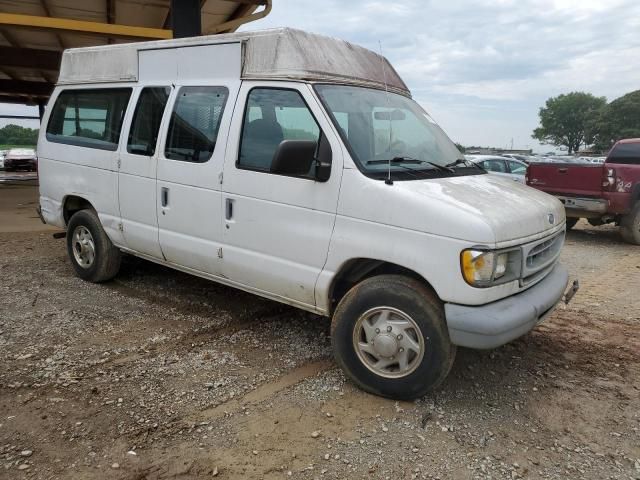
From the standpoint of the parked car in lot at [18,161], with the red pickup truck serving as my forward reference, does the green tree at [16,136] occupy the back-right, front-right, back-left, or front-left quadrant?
back-left

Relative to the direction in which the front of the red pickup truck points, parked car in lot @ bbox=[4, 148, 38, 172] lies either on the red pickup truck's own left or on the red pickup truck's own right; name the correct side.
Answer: on the red pickup truck's own left

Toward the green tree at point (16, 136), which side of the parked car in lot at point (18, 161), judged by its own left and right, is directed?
back

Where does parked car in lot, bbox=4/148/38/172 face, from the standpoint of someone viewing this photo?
facing the viewer

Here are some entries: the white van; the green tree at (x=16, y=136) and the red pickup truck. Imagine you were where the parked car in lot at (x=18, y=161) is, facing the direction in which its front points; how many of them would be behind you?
1

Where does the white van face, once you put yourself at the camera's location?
facing the viewer and to the right of the viewer

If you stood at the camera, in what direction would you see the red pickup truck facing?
facing away from the viewer and to the right of the viewer

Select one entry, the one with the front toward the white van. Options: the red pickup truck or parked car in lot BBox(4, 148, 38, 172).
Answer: the parked car in lot

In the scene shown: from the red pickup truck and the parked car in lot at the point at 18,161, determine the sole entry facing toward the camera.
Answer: the parked car in lot

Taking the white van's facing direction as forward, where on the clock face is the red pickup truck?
The red pickup truck is roughly at 9 o'clock from the white van.

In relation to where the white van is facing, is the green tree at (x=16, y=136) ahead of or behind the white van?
behind

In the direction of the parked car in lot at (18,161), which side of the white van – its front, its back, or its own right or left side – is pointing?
back

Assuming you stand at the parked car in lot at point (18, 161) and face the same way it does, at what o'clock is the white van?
The white van is roughly at 12 o'clock from the parked car in lot.

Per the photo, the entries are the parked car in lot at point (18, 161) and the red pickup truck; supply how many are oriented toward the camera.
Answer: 1

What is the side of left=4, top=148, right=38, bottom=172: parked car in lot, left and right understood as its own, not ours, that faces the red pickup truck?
front

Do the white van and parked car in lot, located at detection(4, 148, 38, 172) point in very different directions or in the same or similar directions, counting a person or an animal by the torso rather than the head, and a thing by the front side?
same or similar directions
